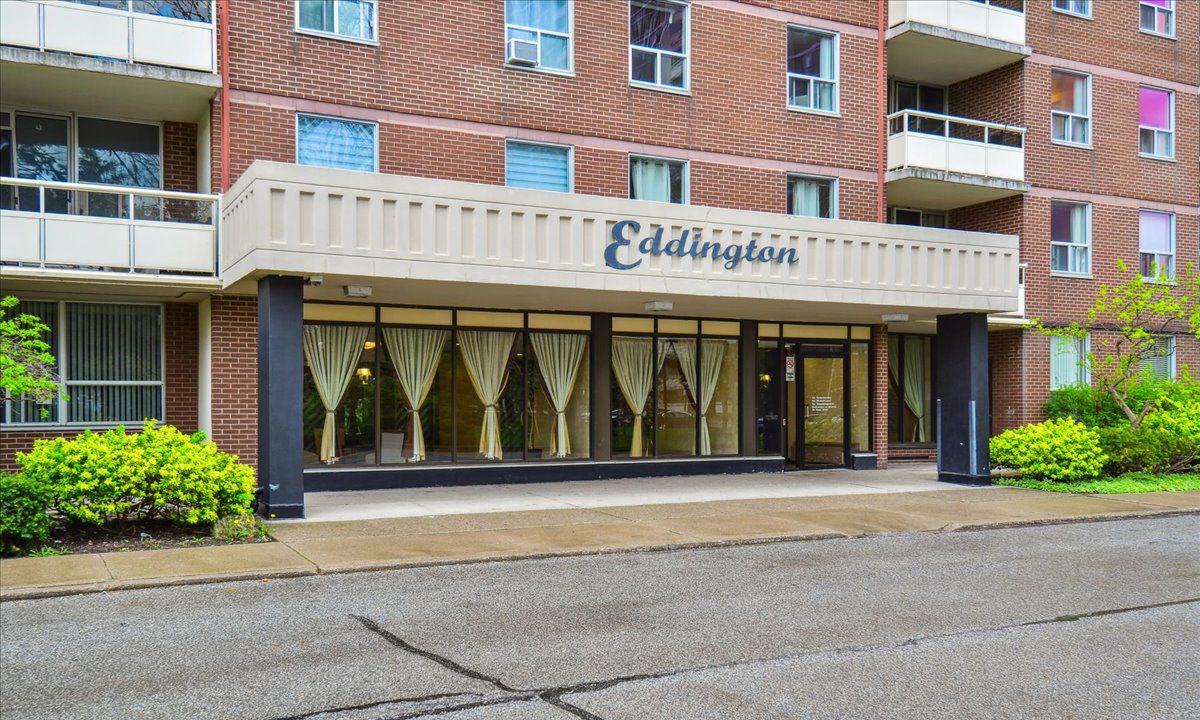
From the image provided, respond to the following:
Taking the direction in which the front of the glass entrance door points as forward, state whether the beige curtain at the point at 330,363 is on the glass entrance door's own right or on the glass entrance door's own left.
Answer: on the glass entrance door's own right

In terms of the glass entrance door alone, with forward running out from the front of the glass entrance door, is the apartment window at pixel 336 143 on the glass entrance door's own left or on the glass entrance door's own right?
on the glass entrance door's own right

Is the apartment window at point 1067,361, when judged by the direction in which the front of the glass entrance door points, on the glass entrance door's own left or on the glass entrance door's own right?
on the glass entrance door's own left

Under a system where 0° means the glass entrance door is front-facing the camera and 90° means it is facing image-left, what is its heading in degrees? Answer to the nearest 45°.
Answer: approximately 0°

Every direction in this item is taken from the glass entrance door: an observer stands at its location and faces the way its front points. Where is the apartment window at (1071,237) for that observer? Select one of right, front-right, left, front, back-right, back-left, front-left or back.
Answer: back-left

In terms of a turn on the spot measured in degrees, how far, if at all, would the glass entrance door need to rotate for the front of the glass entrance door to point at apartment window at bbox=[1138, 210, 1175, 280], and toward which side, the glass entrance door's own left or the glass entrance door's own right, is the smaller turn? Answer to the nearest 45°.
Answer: approximately 135° to the glass entrance door's own left

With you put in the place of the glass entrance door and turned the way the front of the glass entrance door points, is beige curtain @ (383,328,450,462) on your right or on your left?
on your right

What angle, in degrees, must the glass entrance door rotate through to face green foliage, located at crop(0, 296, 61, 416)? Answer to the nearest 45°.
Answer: approximately 45° to its right
